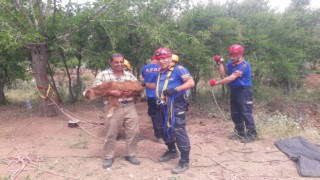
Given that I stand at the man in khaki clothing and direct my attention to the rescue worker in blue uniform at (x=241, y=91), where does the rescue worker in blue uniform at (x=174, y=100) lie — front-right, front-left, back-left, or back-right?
front-right

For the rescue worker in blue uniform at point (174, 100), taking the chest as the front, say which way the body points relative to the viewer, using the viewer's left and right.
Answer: facing the viewer and to the left of the viewer

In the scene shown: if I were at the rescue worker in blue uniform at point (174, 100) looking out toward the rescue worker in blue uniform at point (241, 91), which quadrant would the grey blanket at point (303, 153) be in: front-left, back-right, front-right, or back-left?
front-right

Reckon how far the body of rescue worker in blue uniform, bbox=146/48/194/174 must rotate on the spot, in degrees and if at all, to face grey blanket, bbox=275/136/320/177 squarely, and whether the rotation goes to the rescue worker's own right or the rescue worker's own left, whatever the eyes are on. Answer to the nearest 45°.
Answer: approximately 135° to the rescue worker's own left

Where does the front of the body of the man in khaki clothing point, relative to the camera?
toward the camera

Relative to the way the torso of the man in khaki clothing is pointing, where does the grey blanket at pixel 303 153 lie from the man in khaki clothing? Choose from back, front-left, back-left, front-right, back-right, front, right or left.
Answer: left

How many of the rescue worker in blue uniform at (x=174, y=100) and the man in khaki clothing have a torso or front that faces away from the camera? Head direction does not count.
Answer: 0

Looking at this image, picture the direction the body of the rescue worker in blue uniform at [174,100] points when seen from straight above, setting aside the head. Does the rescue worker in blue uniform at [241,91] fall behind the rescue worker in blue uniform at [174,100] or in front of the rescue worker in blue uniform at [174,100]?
behind

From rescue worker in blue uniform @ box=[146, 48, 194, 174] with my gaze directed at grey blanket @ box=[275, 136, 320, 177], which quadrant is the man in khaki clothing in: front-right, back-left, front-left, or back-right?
back-left

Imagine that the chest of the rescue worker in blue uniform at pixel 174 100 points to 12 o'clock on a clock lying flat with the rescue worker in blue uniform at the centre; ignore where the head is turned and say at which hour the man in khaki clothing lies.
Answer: The man in khaki clothing is roughly at 2 o'clock from the rescue worker in blue uniform.

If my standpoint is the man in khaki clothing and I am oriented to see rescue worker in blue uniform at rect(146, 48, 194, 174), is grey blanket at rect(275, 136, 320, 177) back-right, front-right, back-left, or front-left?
front-left

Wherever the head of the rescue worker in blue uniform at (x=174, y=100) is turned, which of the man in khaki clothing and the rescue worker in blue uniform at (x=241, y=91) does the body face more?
the man in khaki clothing

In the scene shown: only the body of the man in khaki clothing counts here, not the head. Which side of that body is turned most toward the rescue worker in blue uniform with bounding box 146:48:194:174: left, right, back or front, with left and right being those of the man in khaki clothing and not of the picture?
left
